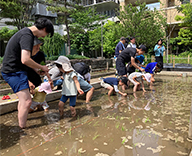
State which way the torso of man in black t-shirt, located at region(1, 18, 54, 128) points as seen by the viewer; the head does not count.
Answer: to the viewer's right

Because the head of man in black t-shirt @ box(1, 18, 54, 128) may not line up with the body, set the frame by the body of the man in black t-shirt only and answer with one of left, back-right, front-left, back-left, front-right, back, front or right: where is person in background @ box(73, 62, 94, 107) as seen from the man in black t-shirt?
front-left
